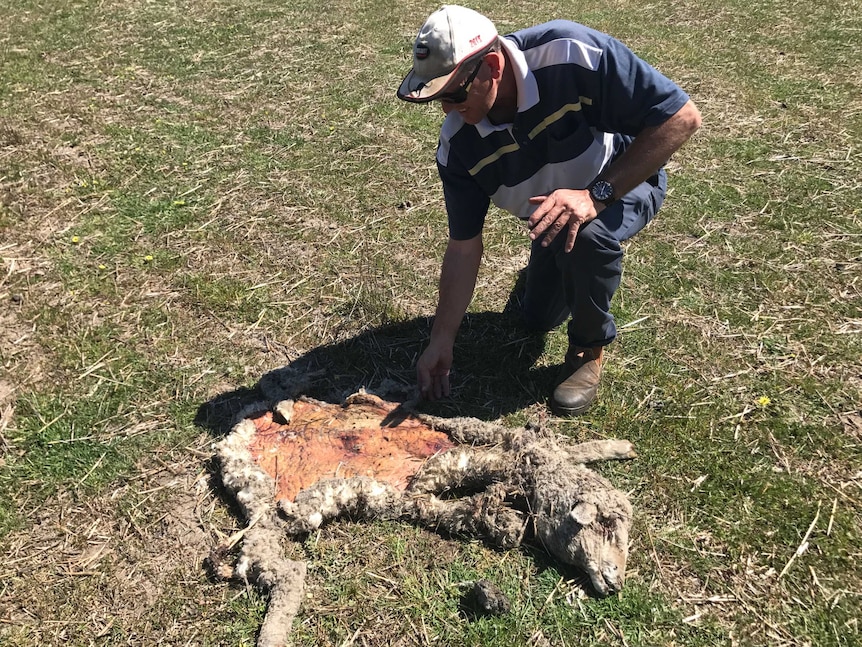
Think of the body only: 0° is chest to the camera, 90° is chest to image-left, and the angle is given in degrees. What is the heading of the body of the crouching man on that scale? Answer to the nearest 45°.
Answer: approximately 45°
